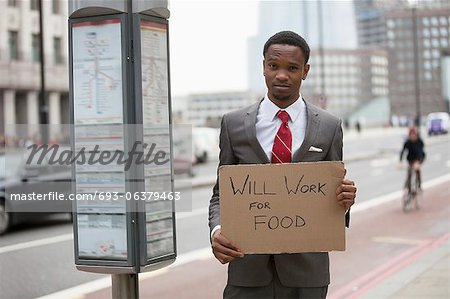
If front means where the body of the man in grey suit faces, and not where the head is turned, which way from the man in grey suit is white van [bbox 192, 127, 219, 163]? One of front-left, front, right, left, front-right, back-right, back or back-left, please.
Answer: back

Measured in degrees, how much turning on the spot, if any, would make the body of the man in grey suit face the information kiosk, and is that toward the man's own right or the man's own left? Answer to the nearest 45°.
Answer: approximately 135° to the man's own right

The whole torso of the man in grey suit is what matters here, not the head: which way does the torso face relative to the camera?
toward the camera

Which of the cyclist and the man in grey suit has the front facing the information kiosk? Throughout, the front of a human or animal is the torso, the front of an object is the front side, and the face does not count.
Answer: the cyclist

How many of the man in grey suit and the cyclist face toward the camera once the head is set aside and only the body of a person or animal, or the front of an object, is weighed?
2

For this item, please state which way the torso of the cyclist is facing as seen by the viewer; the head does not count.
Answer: toward the camera

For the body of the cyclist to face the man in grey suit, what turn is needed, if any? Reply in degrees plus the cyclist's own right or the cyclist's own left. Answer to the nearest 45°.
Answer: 0° — they already face them

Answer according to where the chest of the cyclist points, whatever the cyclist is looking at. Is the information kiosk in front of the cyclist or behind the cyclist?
in front
